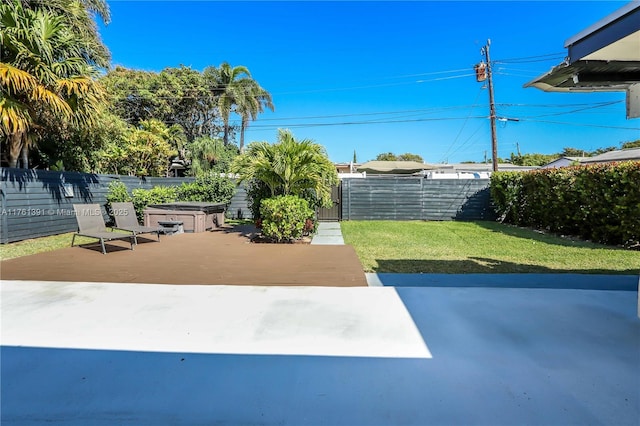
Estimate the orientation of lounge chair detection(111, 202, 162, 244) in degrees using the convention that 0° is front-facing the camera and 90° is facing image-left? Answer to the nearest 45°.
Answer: approximately 315°

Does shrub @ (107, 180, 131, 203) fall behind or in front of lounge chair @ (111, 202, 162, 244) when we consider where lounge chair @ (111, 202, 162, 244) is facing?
behind

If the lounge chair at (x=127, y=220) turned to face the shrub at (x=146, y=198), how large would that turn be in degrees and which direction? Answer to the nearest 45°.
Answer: approximately 135° to its left

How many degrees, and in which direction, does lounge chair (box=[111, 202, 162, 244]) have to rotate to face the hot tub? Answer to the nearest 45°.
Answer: approximately 90° to its left

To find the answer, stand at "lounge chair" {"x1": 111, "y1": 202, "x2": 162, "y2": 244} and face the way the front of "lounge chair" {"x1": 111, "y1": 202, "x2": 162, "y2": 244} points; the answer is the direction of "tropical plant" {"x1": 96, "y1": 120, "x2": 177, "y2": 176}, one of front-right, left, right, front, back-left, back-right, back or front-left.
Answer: back-left

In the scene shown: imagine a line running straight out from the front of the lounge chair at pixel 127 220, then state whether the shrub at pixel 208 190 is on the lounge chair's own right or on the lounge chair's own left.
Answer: on the lounge chair's own left

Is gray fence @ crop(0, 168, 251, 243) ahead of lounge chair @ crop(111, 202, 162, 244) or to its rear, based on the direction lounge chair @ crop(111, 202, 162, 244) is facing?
to the rear

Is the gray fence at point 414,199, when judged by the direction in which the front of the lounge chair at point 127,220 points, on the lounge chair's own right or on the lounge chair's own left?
on the lounge chair's own left

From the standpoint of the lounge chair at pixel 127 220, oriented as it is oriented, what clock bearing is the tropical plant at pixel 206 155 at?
The tropical plant is roughly at 8 o'clock from the lounge chair.
